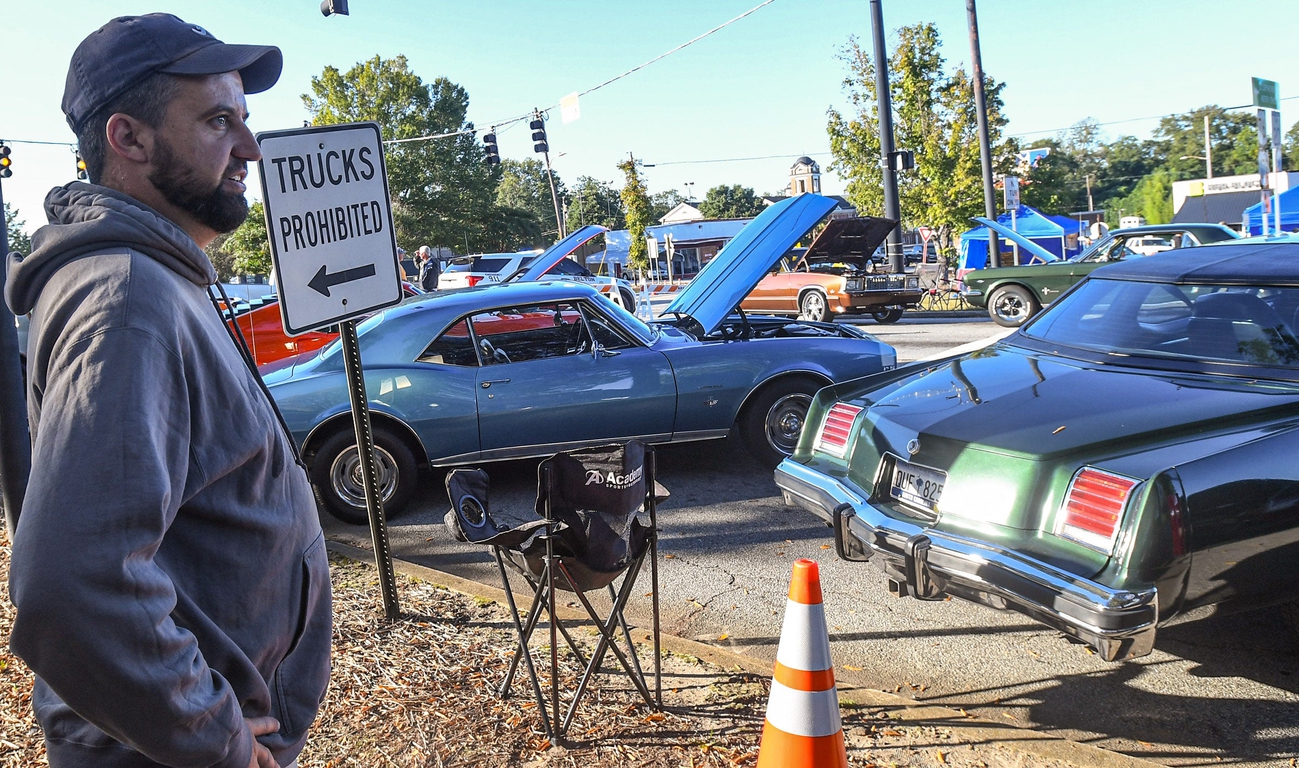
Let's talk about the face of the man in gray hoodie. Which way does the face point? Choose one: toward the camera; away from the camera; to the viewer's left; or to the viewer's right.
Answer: to the viewer's right

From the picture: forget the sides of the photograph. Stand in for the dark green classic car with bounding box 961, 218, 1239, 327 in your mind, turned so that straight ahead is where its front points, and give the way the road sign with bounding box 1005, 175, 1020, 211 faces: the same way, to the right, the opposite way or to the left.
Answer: to the left

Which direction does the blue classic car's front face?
to the viewer's right

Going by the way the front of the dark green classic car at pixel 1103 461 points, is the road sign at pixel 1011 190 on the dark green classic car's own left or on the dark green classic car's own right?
on the dark green classic car's own left

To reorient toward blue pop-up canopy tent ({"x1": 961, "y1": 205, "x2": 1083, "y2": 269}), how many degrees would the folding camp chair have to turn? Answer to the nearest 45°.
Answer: approximately 90° to its right

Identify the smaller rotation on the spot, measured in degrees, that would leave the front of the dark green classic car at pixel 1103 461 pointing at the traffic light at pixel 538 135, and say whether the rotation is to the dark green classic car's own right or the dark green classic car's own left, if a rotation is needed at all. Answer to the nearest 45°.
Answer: approximately 90° to the dark green classic car's own left

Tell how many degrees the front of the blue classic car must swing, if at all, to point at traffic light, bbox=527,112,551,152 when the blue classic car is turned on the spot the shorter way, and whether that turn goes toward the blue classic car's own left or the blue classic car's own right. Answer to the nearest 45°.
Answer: approximately 90° to the blue classic car's own left

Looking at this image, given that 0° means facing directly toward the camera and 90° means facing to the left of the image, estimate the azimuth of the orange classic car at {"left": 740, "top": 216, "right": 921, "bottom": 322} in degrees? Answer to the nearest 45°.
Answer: approximately 315°

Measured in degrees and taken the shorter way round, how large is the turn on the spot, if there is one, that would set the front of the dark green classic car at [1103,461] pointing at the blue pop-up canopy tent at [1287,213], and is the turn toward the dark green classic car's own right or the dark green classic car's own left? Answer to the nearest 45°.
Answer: approximately 45° to the dark green classic car's own left

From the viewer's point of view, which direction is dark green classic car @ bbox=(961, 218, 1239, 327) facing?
to the viewer's left

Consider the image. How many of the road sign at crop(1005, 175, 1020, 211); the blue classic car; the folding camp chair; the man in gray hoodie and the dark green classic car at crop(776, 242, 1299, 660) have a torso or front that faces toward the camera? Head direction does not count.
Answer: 1

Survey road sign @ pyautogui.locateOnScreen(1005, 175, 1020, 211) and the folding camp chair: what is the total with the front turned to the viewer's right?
0

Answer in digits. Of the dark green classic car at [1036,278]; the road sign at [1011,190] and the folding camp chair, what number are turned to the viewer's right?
0

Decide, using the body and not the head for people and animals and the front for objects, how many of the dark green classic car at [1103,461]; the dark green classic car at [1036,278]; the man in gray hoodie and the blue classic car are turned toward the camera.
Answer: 0

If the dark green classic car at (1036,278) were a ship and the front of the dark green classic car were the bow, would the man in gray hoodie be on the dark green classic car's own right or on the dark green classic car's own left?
on the dark green classic car's own left

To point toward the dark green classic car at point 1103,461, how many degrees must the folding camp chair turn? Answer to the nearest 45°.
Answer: approximately 135° to its right
